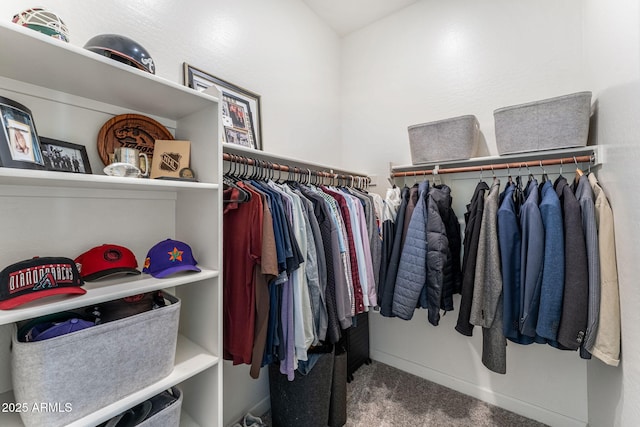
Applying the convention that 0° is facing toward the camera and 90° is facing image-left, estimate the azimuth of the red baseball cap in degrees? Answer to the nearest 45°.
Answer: approximately 315°

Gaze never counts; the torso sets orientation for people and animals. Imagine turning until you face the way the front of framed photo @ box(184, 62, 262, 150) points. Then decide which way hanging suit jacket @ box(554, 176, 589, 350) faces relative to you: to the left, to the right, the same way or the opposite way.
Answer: the opposite way

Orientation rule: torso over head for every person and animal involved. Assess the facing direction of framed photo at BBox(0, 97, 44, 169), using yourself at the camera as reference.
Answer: facing the viewer and to the right of the viewer

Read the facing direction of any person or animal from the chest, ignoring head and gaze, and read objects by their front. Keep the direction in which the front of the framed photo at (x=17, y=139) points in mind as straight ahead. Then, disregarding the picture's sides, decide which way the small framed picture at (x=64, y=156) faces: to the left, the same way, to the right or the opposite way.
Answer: the same way

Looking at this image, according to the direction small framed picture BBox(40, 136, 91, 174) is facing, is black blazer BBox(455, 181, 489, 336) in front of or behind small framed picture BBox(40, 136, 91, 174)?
in front

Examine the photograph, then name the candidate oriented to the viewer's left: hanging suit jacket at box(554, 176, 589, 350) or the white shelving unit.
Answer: the hanging suit jacket

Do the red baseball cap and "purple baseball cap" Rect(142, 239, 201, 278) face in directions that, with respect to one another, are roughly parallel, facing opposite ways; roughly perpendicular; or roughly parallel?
roughly parallel

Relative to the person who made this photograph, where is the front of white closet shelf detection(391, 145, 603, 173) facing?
facing the viewer and to the left of the viewer
